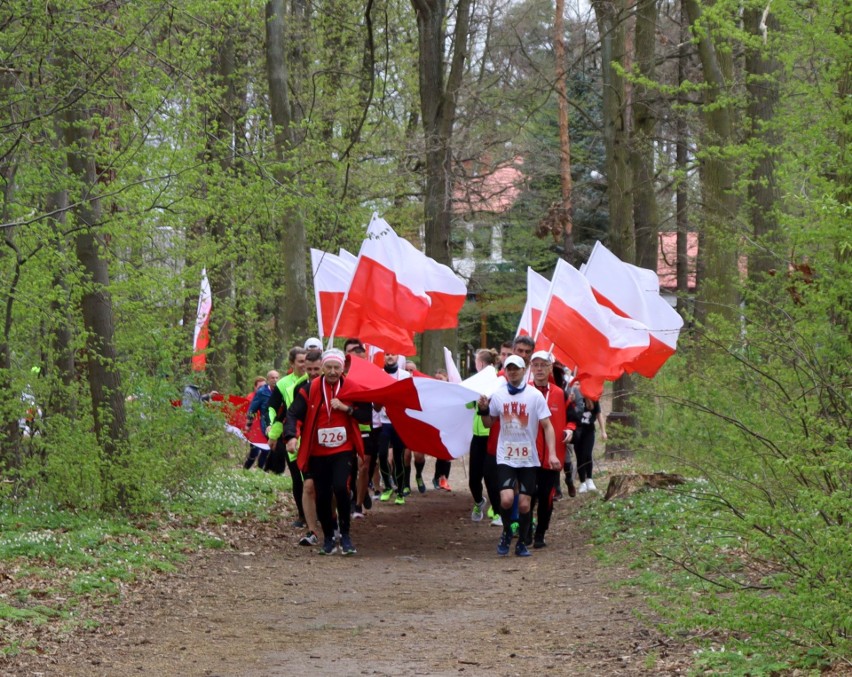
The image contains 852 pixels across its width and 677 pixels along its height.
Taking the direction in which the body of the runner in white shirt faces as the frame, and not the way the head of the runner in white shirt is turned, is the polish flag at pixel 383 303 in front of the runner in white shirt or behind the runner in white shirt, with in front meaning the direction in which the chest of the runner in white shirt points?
behind

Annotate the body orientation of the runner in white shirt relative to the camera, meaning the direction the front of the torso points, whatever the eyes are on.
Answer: toward the camera
